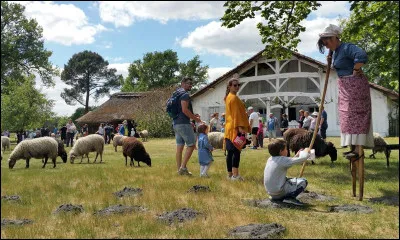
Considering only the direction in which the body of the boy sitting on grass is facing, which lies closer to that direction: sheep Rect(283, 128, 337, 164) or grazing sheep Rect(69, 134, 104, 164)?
the sheep

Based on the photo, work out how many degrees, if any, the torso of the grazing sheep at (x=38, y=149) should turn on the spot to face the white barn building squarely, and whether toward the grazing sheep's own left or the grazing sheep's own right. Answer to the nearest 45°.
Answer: approximately 135° to the grazing sheep's own right

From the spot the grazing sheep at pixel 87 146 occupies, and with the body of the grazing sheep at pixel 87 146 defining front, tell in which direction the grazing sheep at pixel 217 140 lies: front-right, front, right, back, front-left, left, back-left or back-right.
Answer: back

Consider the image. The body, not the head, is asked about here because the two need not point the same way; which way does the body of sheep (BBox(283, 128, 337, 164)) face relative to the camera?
to the viewer's right

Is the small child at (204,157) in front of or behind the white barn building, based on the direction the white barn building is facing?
in front

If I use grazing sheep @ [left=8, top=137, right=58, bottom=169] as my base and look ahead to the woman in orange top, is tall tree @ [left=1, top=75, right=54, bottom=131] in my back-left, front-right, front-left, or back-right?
back-left

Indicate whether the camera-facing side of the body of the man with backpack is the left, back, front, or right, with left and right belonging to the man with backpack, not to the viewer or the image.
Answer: right

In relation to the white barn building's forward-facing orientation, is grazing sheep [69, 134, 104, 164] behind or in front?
in front

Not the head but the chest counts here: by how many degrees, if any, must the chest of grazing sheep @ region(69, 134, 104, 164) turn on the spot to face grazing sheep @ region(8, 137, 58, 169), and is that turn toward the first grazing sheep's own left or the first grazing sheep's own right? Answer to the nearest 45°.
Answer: approximately 45° to the first grazing sheep's own left

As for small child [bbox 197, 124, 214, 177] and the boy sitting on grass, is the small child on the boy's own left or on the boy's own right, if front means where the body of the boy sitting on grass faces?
on the boy's own left
